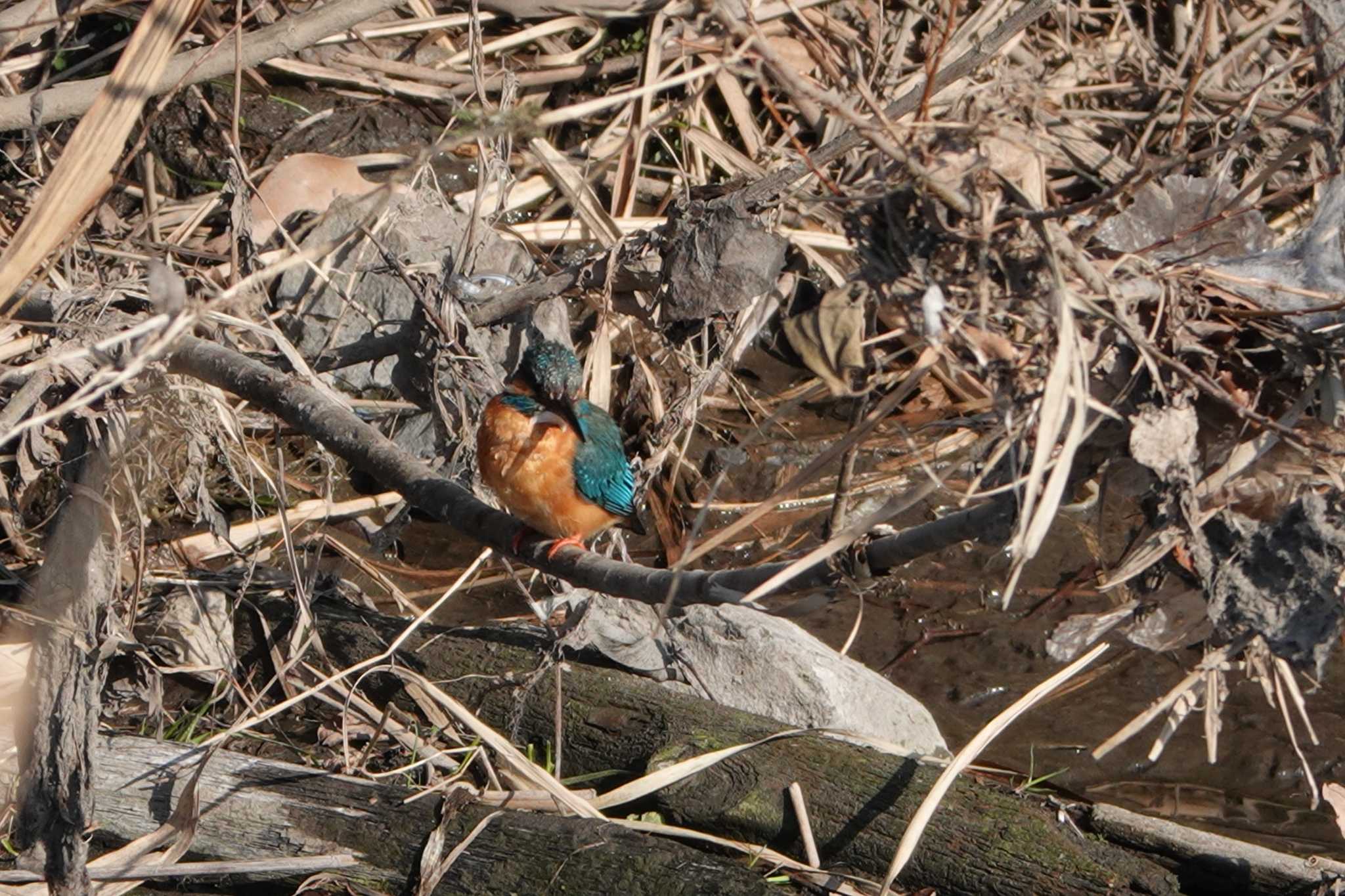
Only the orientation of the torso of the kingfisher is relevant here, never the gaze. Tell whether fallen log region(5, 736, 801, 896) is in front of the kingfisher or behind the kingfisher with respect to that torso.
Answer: in front

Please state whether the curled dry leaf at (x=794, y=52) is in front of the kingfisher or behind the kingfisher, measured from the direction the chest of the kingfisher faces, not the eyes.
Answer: behind

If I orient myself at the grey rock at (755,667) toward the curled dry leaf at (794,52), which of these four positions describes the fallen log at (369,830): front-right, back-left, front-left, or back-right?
back-left

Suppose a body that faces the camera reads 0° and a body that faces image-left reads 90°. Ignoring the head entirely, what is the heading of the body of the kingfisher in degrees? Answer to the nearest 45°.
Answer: approximately 45°

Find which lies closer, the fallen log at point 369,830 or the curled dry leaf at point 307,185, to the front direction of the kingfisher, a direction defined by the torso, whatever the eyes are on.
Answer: the fallen log

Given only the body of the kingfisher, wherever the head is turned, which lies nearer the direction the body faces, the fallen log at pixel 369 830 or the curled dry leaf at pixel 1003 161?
the fallen log
